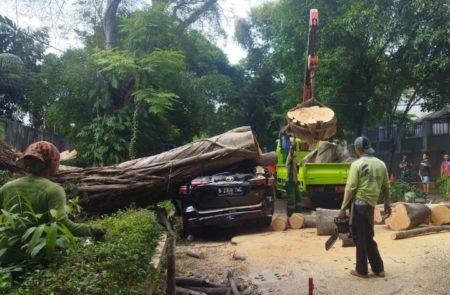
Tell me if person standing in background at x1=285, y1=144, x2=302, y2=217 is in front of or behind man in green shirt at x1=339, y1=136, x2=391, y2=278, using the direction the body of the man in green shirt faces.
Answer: in front

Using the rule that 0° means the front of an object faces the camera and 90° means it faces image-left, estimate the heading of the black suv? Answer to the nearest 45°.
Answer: approximately 180°

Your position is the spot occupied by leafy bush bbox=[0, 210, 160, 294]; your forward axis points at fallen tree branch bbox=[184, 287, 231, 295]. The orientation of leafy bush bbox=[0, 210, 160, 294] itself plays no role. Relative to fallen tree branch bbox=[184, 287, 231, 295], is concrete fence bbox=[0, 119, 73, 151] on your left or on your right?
left

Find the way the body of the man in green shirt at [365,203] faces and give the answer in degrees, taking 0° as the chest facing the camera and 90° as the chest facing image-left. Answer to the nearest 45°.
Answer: approximately 135°

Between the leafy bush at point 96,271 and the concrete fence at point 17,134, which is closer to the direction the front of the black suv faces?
the concrete fence

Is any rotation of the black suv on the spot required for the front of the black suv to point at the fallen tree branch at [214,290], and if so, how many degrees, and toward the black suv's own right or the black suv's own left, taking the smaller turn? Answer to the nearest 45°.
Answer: approximately 180°

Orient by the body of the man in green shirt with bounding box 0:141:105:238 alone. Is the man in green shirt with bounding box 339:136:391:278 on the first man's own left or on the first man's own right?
on the first man's own right

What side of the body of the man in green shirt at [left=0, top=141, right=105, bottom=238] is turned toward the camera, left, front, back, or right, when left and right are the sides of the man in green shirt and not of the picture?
back

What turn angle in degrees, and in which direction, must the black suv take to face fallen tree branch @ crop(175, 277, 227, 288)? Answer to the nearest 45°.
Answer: approximately 180°
